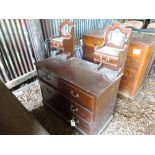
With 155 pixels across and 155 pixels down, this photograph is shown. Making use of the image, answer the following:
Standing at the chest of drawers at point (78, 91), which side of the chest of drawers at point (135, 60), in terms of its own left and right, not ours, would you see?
front

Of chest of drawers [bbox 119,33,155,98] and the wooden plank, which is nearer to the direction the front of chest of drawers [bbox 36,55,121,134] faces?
the wooden plank

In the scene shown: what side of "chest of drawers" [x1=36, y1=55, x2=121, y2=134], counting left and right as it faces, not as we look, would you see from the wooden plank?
right

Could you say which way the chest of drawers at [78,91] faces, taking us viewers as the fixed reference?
facing the viewer and to the left of the viewer

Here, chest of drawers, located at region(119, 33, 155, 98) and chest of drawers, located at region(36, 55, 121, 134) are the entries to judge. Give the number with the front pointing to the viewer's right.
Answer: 0

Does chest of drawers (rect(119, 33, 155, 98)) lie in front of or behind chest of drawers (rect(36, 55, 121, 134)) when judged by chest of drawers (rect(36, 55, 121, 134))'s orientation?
behind
